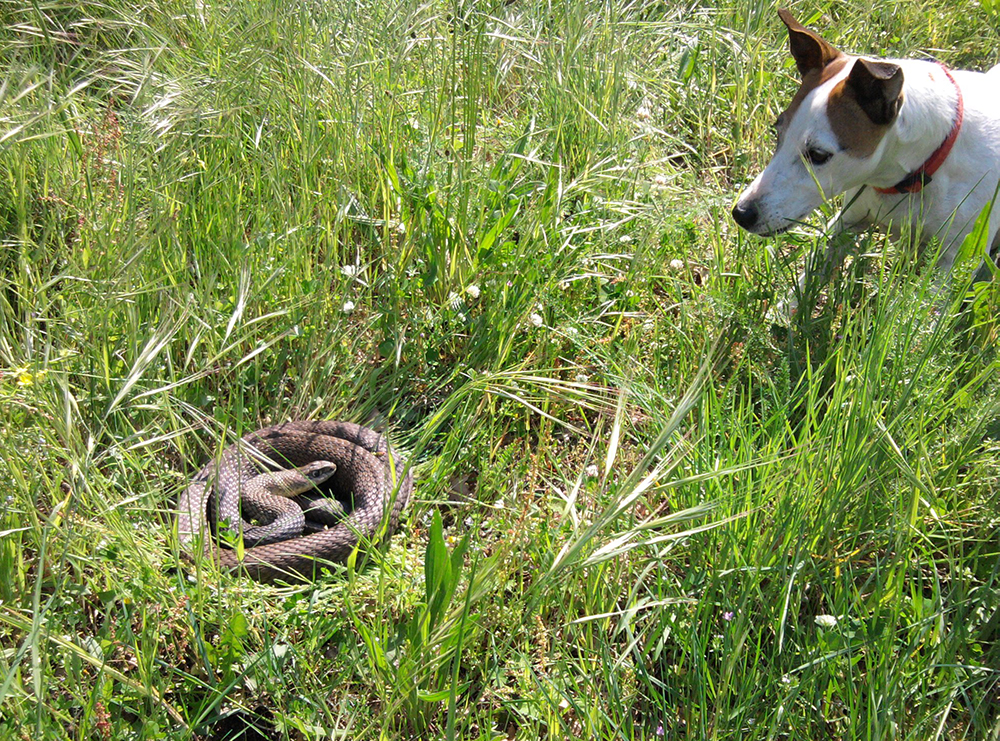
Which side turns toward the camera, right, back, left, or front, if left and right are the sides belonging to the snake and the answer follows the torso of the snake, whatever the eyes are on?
right

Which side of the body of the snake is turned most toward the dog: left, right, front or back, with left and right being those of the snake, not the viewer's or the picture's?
front
